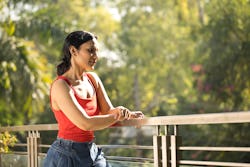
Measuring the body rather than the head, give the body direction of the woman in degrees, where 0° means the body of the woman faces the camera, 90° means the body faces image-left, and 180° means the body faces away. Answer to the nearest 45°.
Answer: approximately 315°
